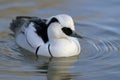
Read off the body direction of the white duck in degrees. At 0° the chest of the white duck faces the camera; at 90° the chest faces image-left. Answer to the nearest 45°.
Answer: approximately 315°
